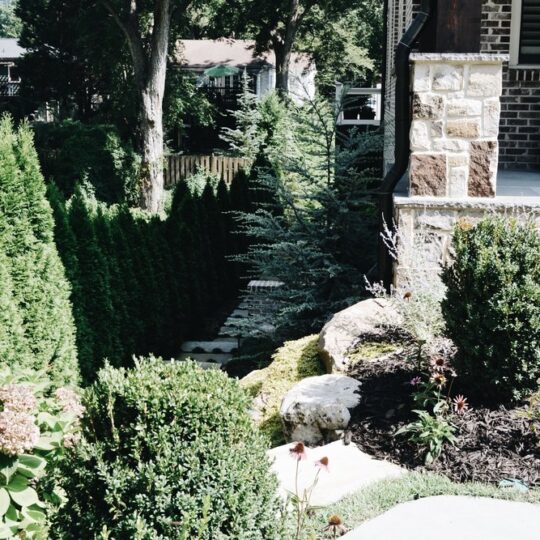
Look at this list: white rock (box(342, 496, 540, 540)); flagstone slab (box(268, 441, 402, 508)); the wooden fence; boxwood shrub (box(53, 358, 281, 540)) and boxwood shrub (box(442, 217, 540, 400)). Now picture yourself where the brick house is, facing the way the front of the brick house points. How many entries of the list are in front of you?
4

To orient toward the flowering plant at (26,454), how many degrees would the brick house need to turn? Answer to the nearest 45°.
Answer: approximately 45° to its right

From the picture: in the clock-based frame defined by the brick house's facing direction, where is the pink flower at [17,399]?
The pink flower is roughly at 1 o'clock from the brick house.

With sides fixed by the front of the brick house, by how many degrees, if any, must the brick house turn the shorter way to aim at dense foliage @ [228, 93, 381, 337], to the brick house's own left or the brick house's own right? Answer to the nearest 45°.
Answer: approximately 135° to the brick house's own right

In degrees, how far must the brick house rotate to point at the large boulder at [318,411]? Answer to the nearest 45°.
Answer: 0° — it already faces it

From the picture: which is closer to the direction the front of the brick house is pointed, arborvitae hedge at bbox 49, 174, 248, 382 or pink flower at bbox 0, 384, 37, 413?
the pink flower

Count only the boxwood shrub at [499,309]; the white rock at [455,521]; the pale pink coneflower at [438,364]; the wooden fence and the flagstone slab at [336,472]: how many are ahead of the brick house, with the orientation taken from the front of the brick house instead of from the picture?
4

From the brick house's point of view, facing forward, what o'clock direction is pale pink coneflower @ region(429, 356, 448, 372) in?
The pale pink coneflower is roughly at 12 o'clock from the brick house.

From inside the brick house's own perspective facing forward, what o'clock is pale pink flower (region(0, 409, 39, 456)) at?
The pale pink flower is roughly at 1 o'clock from the brick house.

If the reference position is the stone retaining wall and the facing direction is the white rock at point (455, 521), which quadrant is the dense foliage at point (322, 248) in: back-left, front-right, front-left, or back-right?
back-right

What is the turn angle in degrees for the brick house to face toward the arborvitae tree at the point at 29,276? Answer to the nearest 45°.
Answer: approximately 90° to its right
